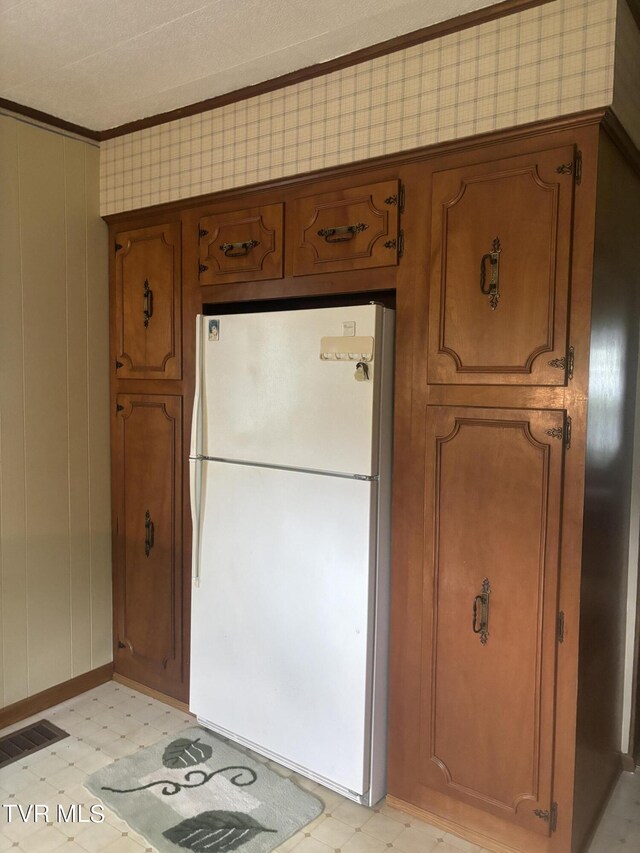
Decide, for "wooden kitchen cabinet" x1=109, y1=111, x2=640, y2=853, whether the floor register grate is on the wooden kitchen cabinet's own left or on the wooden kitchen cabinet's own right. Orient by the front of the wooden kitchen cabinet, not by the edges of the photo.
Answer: on the wooden kitchen cabinet's own right

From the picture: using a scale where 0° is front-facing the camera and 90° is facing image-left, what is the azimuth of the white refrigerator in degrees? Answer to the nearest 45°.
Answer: approximately 45°

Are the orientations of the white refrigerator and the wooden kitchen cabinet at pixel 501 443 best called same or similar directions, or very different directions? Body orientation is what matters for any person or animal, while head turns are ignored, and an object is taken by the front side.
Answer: same or similar directions

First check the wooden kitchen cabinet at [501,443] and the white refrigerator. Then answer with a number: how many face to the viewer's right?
0

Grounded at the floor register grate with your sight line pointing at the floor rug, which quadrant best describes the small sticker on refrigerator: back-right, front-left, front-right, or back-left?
front-left

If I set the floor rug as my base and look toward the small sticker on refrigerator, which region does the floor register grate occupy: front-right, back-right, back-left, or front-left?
front-left

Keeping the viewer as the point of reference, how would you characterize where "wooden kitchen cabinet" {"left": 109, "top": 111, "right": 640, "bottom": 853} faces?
facing the viewer and to the left of the viewer
